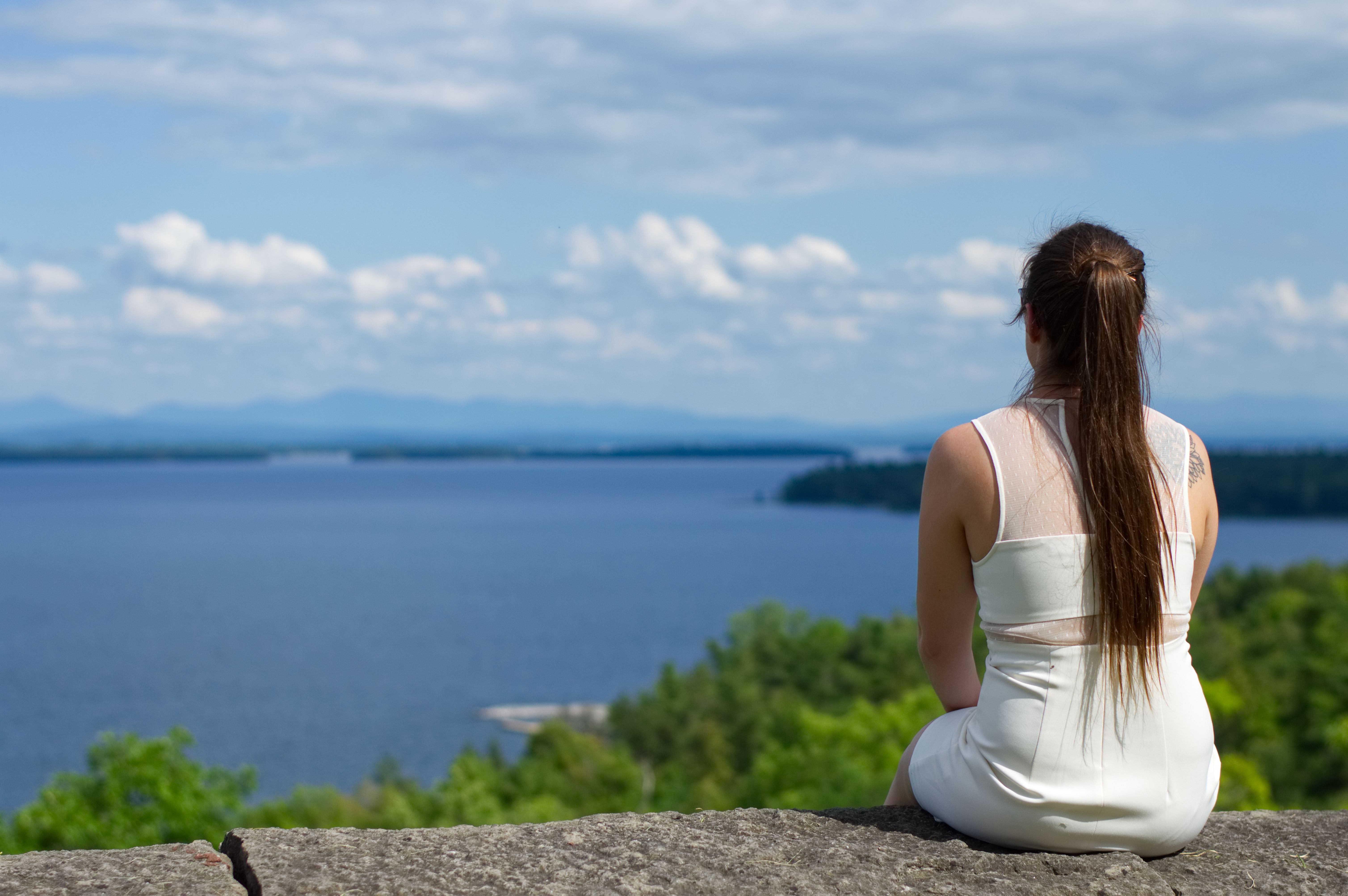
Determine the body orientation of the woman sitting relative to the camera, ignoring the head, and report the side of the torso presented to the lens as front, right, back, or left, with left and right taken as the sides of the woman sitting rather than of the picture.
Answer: back

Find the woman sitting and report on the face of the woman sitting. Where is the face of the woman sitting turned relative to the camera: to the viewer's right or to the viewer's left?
to the viewer's left

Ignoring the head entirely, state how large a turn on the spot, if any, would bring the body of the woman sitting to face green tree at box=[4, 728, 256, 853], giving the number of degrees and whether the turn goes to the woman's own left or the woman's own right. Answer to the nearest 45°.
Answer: approximately 45° to the woman's own left
